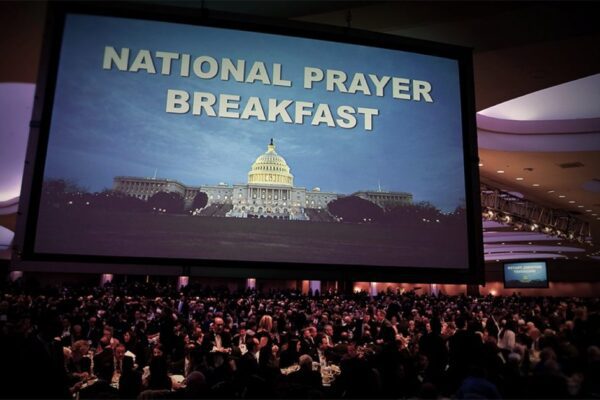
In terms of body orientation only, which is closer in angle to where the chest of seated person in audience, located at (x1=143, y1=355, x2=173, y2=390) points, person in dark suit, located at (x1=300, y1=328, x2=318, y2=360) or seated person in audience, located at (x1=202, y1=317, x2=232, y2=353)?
the seated person in audience

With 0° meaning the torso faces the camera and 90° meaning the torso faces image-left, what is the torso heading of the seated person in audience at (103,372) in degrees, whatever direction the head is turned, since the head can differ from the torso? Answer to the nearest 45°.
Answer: approximately 180°

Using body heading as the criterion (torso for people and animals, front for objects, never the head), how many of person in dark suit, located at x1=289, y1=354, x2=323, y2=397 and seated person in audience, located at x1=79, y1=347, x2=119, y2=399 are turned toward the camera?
0

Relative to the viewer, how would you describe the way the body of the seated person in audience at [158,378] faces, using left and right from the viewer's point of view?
facing away from the viewer

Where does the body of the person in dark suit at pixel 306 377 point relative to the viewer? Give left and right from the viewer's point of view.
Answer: facing away from the viewer

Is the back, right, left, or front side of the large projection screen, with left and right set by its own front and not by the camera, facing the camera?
front

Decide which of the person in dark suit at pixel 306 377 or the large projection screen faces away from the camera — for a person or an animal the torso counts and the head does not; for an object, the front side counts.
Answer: the person in dark suit

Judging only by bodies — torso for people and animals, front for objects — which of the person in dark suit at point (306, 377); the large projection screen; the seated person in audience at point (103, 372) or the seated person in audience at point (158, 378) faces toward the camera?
the large projection screen

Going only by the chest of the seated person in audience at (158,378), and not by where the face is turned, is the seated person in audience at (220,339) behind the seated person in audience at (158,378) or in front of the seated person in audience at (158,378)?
in front

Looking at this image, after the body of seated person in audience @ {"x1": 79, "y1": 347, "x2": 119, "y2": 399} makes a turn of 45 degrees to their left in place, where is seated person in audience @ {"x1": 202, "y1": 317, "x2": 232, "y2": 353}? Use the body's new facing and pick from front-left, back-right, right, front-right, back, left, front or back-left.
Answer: right
